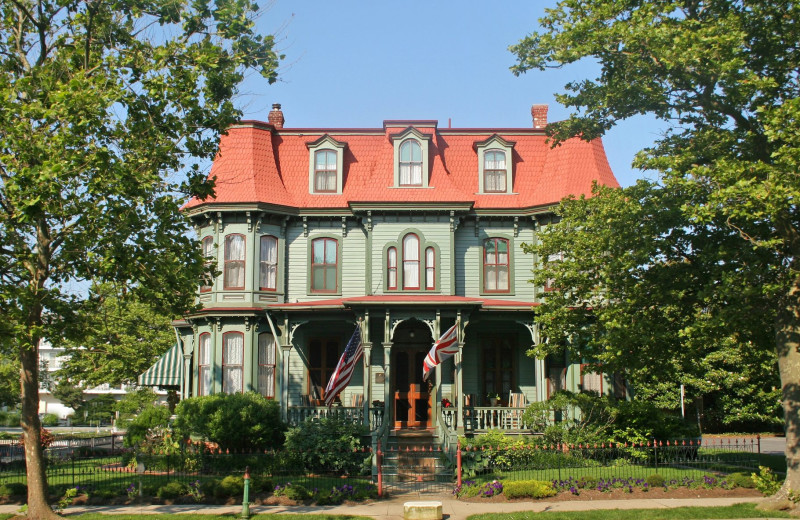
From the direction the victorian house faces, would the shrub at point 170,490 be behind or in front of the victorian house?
in front

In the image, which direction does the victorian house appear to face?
toward the camera

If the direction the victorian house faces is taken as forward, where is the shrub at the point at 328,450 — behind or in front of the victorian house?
in front

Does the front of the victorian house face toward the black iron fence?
yes

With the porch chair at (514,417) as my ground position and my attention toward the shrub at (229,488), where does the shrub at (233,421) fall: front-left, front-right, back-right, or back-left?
front-right

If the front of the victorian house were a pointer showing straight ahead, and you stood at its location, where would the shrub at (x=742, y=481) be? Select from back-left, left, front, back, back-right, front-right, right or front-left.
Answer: front-left
